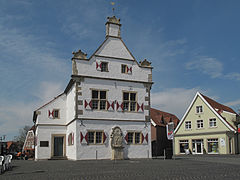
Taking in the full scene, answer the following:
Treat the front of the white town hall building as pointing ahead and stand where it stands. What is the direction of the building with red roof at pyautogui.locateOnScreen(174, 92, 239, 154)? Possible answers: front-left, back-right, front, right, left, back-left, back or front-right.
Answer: back-left

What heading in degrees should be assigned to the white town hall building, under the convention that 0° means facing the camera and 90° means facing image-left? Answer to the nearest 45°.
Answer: approximately 0°
